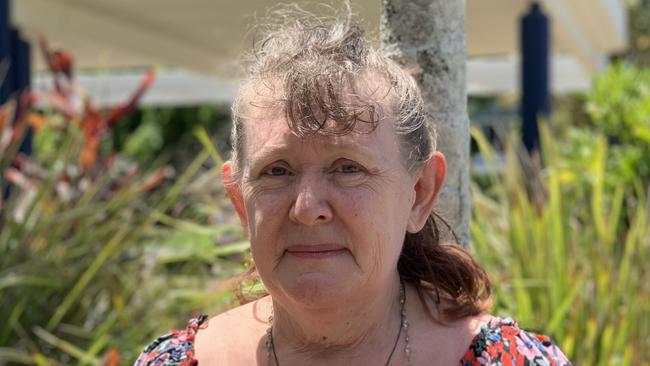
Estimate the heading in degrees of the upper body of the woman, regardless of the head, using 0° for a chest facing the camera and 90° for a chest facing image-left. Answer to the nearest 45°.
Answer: approximately 0°

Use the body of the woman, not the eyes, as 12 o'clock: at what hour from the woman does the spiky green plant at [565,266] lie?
The spiky green plant is roughly at 7 o'clock from the woman.

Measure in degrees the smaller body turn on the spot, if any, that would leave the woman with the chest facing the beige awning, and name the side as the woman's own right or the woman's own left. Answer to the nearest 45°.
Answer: approximately 180°

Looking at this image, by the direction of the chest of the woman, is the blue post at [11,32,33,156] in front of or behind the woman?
behind

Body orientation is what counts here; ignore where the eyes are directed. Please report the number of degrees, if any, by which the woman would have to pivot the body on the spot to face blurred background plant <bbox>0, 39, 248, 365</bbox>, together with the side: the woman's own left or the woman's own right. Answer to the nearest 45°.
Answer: approximately 135° to the woman's own right

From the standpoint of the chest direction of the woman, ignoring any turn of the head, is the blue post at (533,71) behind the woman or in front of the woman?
behind
